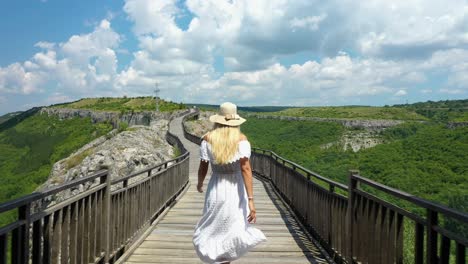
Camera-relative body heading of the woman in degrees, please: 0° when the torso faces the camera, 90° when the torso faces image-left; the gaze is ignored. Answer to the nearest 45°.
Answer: approximately 180°

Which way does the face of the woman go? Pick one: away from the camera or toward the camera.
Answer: away from the camera
